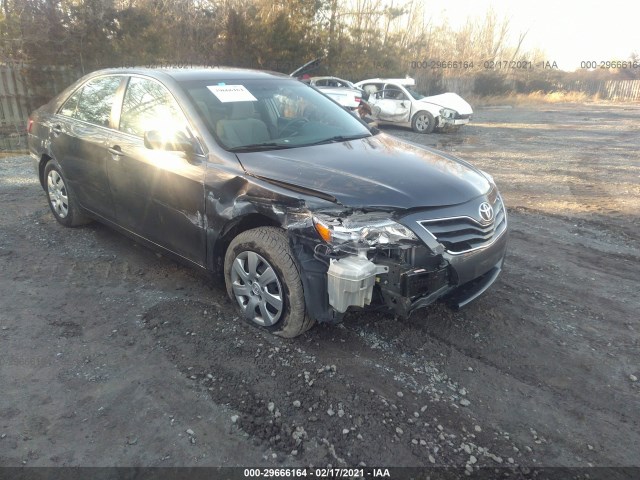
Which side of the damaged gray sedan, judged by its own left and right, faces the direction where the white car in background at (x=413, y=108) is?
left

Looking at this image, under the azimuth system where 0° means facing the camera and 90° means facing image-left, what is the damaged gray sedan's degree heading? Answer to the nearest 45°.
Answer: approximately 315°

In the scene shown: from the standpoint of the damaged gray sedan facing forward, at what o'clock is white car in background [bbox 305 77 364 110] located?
The white car in background is roughly at 8 o'clock from the damaged gray sedan.
